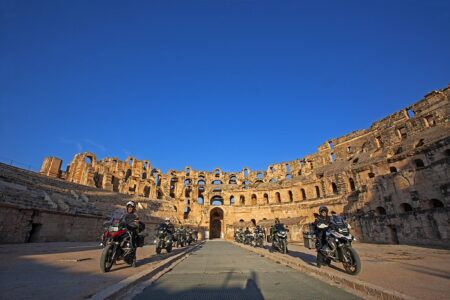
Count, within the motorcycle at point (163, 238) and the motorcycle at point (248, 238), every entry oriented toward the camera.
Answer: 2

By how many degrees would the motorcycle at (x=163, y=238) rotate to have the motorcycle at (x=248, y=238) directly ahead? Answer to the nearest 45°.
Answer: approximately 135° to its left

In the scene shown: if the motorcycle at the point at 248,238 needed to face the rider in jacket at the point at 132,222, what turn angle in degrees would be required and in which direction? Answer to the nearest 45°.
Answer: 0° — it already faces them

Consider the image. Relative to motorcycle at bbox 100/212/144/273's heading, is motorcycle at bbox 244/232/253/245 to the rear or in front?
to the rear

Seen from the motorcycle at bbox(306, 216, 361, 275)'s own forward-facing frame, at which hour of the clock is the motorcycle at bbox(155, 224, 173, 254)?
the motorcycle at bbox(155, 224, 173, 254) is roughly at 5 o'clock from the motorcycle at bbox(306, 216, 361, 275).

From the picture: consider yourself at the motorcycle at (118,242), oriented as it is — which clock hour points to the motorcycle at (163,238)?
the motorcycle at (163,238) is roughly at 5 o'clock from the motorcycle at (118,242).

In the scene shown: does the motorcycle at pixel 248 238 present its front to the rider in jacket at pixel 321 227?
yes

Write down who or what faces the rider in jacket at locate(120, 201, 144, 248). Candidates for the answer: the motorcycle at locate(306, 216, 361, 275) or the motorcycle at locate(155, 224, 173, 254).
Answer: the motorcycle at locate(155, 224, 173, 254)

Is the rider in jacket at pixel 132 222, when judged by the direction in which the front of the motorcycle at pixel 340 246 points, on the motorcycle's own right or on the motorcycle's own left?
on the motorcycle's own right

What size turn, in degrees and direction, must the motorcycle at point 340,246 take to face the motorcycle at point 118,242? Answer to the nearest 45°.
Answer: approximately 90° to its right

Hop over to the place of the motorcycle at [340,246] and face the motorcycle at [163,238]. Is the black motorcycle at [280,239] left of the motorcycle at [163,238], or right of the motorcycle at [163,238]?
right

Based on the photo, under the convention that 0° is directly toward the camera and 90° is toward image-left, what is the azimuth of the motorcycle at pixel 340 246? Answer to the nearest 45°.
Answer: approximately 315°

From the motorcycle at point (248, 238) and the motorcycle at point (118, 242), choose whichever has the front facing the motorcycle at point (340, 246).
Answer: the motorcycle at point (248, 238)
